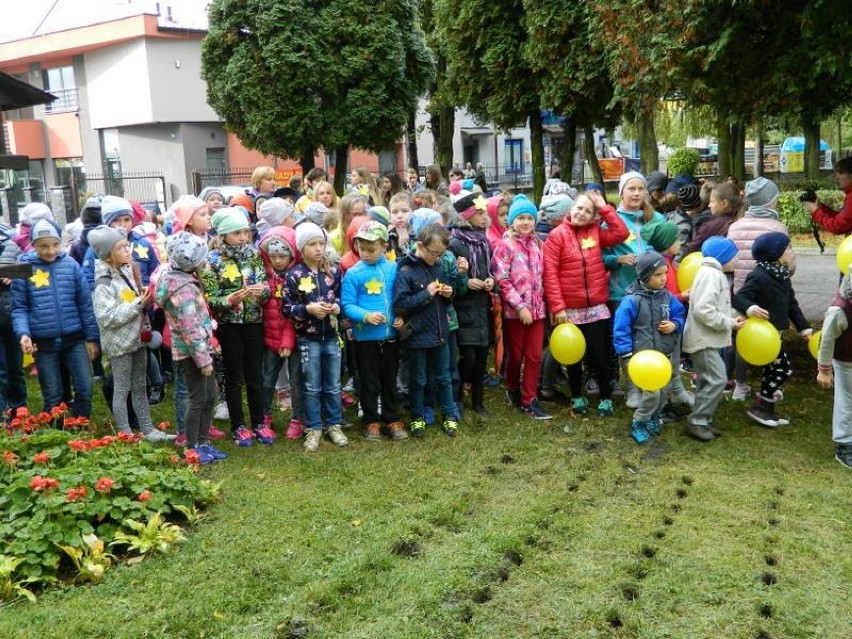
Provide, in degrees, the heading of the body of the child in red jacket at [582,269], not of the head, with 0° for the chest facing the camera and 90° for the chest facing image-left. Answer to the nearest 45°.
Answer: approximately 0°

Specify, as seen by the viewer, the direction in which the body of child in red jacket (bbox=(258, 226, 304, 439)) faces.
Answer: toward the camera

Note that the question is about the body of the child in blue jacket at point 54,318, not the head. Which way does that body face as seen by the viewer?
toward the camera

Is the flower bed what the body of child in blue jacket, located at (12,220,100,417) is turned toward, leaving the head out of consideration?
yes

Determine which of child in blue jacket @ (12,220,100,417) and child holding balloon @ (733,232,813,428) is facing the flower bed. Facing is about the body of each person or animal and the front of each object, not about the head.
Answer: the child in blue jacket

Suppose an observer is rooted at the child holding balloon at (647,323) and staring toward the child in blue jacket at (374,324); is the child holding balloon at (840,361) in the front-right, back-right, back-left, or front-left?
back-left

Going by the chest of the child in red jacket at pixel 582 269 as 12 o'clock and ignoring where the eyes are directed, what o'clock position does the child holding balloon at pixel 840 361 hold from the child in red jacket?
The child holding balloon is roughly at 10 o'clock from the child in red jacket.

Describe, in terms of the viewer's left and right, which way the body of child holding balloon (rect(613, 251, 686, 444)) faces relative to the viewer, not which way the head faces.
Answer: facing the viewer
